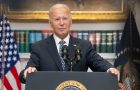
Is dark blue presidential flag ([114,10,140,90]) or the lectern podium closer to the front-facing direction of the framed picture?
the lectern podium

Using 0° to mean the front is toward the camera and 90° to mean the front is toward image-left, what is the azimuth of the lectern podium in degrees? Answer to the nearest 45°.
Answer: approximately 0°

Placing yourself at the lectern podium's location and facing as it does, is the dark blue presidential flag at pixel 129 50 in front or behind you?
behind

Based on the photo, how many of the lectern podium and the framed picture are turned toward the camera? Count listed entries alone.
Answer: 2

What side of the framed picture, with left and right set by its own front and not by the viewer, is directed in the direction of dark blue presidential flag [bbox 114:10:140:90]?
left

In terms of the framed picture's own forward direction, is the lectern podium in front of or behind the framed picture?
in front

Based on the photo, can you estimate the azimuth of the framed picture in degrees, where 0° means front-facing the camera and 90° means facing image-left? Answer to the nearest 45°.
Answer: approximately 0°

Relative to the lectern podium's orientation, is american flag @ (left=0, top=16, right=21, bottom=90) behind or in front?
behind

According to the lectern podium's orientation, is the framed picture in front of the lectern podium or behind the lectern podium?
behind

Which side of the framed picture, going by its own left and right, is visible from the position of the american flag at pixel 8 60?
right
